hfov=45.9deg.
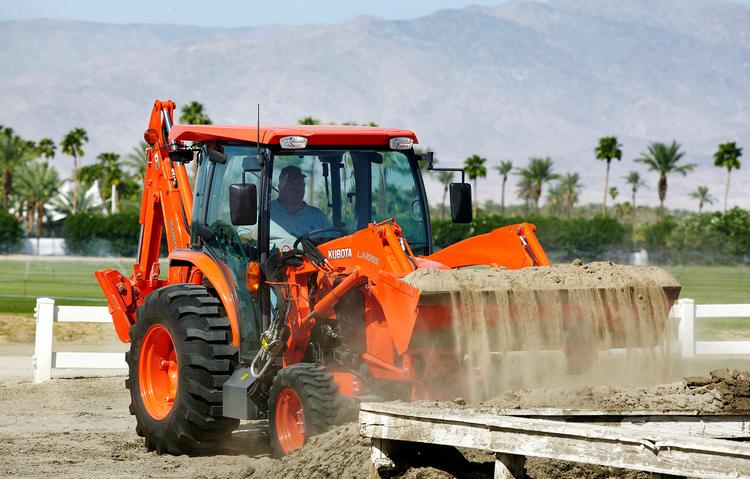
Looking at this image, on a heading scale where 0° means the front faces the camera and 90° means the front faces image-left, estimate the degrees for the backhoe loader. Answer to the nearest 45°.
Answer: approximately 315°

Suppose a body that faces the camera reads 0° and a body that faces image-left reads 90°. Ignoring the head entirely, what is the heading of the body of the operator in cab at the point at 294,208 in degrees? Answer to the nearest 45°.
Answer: approximately 315°

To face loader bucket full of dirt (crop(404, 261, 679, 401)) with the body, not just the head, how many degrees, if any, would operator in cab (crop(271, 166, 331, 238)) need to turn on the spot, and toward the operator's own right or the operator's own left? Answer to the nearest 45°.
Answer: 0° — they already face it
